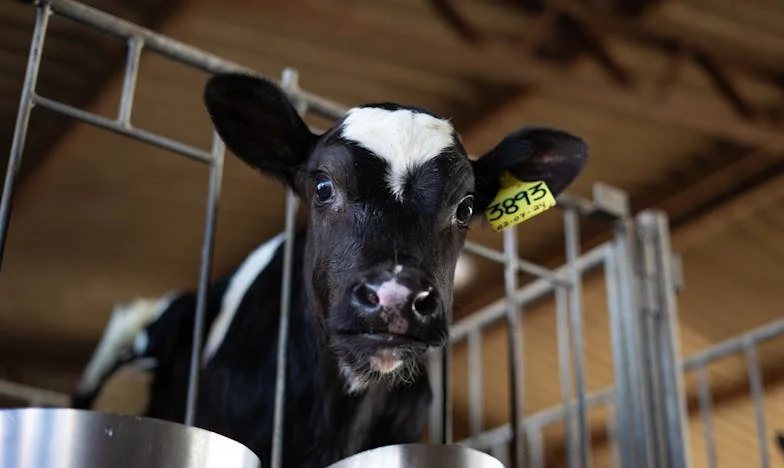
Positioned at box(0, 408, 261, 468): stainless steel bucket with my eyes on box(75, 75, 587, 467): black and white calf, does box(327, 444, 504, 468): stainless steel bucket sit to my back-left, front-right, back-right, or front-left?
front-right

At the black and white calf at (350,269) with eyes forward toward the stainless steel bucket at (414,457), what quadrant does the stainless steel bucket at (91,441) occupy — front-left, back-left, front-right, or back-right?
front-right

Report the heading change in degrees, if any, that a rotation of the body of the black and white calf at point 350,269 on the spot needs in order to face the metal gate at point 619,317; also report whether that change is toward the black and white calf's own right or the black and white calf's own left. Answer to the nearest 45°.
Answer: approximately 90° to the black and white calf's own left

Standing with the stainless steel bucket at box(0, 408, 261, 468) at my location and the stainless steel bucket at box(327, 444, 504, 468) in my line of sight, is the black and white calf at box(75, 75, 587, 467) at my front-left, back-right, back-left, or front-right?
front-left

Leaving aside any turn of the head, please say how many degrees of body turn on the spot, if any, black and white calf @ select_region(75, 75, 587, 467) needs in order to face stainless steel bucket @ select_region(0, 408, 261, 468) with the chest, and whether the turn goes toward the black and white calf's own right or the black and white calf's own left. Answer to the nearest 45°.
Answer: approximately 90° to the black and white calf's own right

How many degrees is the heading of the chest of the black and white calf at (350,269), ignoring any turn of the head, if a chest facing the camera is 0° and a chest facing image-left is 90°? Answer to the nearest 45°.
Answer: approximately 315°
